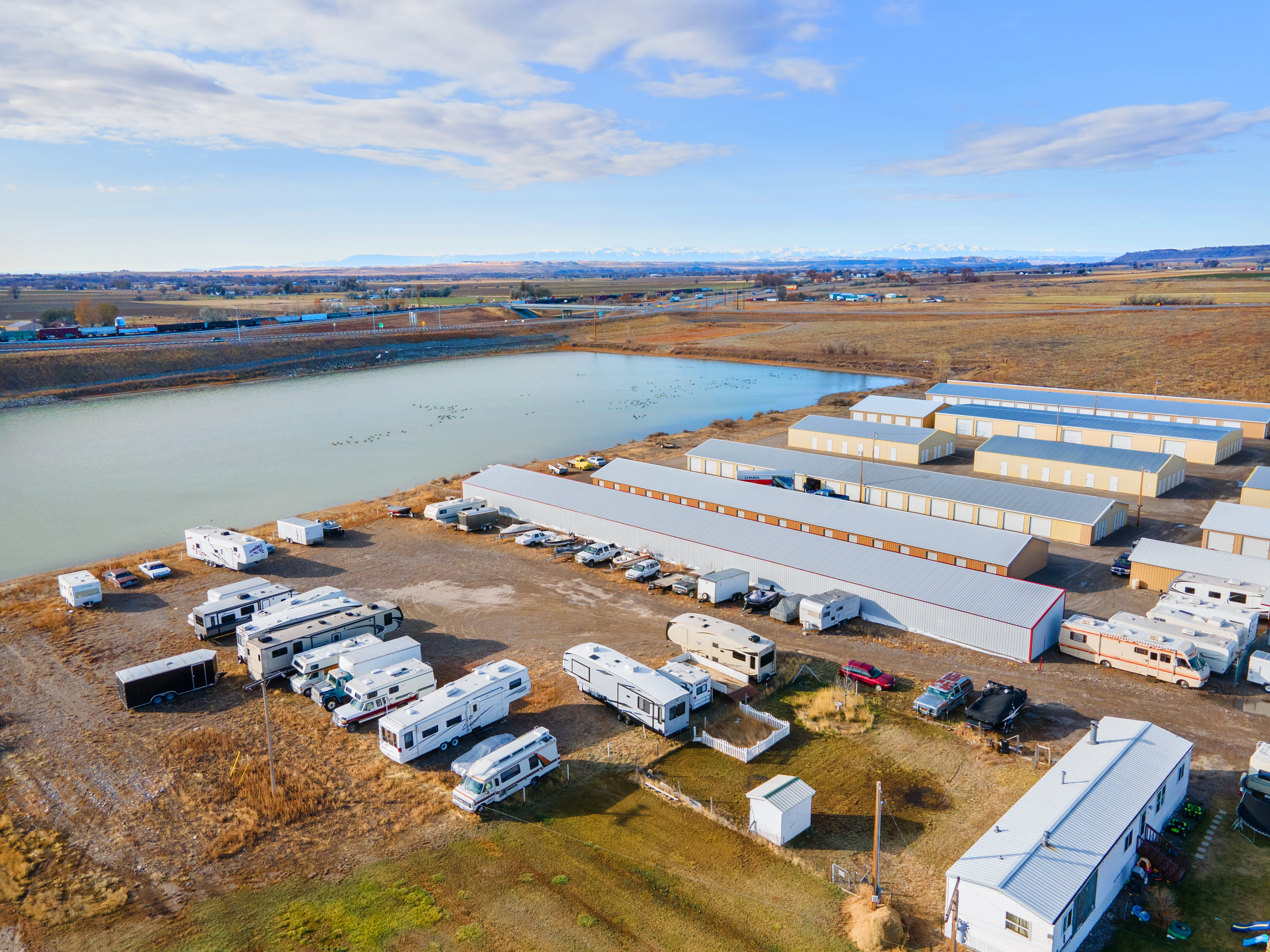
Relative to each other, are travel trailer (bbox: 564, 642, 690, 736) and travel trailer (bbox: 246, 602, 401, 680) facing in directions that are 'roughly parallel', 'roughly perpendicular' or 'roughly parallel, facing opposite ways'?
roughly perpendicular

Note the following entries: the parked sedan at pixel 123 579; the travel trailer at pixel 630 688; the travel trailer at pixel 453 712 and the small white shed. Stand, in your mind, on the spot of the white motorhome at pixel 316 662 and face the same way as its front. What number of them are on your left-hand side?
3

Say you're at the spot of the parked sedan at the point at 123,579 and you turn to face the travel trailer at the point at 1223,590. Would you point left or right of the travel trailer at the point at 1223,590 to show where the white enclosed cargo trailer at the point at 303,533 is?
left

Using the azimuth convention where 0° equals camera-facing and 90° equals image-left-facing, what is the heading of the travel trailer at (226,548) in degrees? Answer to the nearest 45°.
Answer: approximately 315°

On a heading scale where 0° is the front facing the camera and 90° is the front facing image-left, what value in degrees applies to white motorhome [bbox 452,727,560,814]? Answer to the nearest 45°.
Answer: approximately 45°

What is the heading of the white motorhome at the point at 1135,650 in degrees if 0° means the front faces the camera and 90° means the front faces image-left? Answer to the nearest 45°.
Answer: approximately 315°

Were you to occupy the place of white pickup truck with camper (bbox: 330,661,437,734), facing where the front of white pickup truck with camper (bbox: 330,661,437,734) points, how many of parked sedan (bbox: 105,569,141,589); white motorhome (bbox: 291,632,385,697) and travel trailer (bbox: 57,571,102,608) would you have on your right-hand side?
3

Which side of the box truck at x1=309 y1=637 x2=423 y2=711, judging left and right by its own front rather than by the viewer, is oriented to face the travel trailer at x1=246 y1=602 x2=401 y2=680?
right
